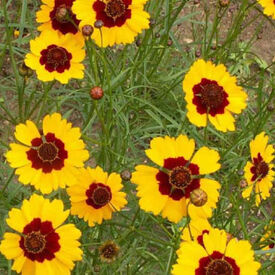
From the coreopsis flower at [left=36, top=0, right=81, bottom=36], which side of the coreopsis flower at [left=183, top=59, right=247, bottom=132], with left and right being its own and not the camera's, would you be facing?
right

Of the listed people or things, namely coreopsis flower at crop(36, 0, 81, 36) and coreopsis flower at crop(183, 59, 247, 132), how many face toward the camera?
2

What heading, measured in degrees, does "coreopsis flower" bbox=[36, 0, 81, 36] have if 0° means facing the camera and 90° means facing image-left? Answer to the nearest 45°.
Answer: approximately 0°

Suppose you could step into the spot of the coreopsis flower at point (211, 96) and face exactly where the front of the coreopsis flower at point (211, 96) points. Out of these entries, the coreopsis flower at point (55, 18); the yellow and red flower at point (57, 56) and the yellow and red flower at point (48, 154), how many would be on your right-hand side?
3

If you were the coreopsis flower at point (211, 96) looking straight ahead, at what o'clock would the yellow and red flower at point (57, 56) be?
The yellow and red flower is roughly at 3 o'clock from the coreopsis flower.

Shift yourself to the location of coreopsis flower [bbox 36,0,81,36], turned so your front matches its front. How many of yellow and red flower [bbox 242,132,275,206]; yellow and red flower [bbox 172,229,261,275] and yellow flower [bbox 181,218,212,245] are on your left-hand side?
3
